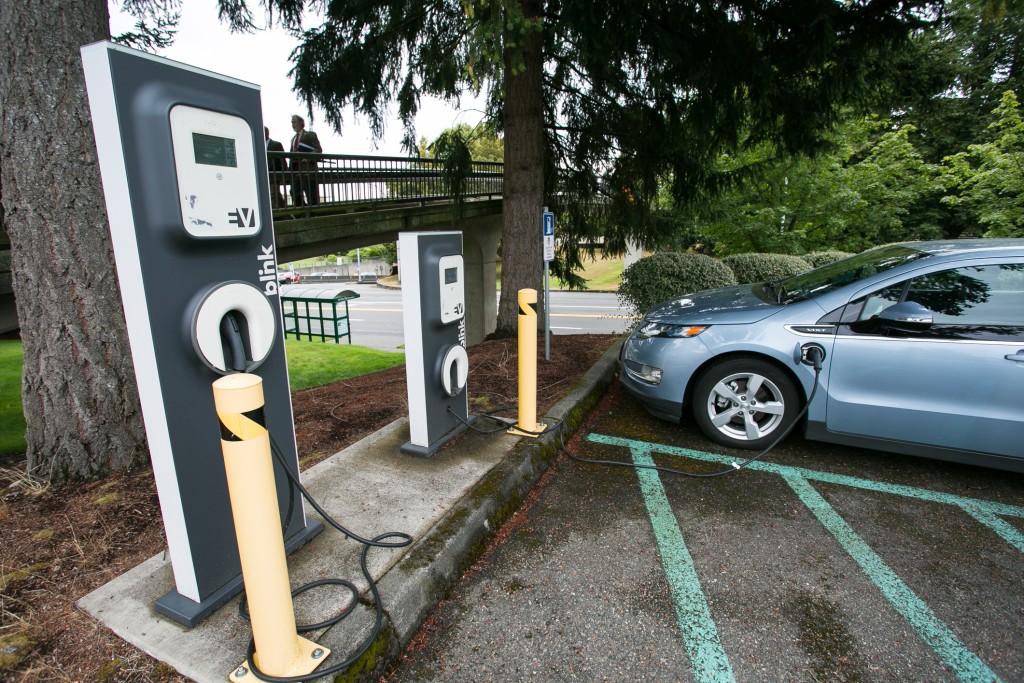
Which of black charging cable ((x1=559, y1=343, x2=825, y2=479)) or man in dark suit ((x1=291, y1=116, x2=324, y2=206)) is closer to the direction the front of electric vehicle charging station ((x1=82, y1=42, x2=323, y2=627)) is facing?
the black charging cable

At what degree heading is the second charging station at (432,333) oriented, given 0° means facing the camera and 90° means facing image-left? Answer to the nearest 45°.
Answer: approximately 315°

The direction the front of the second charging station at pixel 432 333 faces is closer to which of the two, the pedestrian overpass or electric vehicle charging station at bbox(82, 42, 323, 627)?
the electric vehicle charging station

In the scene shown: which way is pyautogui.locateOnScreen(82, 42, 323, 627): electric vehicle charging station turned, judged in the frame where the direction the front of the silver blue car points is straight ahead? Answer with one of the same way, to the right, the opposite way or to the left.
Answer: the opposite way

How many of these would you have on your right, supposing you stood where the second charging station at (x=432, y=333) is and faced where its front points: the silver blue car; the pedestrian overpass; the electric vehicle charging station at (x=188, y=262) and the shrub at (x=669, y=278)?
1

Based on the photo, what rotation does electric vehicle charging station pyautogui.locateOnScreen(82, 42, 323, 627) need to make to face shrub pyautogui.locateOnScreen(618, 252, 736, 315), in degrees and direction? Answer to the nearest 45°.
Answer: approximately 90° to its left

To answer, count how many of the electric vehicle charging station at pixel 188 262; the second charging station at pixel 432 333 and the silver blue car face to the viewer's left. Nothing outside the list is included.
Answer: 1

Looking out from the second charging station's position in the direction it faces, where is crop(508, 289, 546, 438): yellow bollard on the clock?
The yellow bollard is roughly at 10 o'clock from the second charging station.

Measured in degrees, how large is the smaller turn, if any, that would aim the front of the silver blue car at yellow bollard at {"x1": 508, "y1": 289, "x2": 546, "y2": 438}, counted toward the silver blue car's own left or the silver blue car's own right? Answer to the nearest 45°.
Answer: approximately 45° to the silver blue car's own left

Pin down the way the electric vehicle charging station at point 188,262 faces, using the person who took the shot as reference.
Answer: facing the viewer and to the right of the viewer

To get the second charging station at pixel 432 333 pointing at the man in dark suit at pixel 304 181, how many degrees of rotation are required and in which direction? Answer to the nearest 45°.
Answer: approximately 135° to its left

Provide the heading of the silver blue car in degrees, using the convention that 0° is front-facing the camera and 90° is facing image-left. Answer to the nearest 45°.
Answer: approximately 90°

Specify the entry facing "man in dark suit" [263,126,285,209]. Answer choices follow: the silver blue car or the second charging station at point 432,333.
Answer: the silver blue car

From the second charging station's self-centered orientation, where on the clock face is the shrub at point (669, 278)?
The shrub is roughly at 9 o'clock from the second charging station.

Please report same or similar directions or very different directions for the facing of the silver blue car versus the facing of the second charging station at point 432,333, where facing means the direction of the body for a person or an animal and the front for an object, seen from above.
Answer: very different directions
